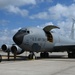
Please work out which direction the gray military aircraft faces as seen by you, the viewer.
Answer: facing the viewer and to the left of the viewer
